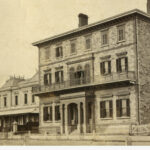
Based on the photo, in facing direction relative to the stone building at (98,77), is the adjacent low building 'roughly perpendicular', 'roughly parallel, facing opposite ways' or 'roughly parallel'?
roughly parallel

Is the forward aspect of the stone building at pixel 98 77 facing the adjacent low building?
no

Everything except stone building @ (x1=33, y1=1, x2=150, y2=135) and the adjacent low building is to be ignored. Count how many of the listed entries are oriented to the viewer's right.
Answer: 0

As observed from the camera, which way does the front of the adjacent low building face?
facing the viewer and to the left of the viewer

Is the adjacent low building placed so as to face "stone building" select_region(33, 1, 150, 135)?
no

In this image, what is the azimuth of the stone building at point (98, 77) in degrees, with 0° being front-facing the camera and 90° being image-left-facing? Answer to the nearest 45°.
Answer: approximately 45°
